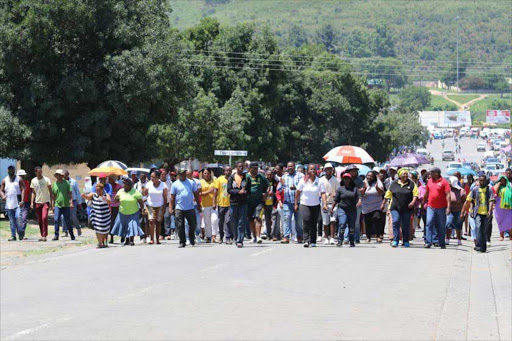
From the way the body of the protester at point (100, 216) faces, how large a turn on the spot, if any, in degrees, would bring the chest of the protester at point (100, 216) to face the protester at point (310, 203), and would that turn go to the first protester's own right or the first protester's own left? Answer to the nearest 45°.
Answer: approximately 90° to the first protester's own left

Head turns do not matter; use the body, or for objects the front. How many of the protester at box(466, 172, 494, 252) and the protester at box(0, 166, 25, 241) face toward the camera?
2

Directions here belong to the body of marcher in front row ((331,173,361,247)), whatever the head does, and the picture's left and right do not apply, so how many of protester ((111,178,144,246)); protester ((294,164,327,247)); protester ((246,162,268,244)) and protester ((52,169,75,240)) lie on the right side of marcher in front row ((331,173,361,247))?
4

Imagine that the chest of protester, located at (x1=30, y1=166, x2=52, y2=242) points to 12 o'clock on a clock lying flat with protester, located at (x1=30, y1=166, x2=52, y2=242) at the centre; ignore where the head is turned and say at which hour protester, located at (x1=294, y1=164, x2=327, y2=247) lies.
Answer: protester, located at (x1=294, y1=164, x2=327, y2=247) is roughly at 10 o'clock from protester, located at (x1=30, y1=166, x2=52, y2=242).

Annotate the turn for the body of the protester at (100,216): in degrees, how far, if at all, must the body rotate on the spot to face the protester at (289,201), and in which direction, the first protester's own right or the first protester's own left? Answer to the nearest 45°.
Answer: approximately 90° to the first protester's own left
